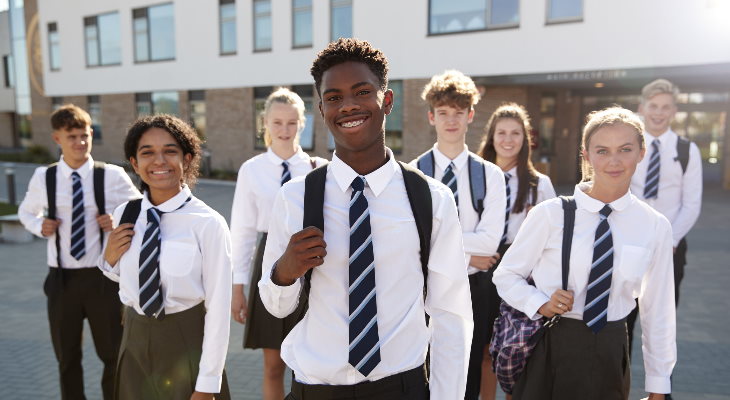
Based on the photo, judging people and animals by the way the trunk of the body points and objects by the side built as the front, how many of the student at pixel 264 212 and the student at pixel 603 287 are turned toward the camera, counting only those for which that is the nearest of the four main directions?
2

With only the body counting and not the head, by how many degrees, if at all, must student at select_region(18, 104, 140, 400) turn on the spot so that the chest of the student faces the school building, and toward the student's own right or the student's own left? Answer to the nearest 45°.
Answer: approximately 135° to the student's own left
